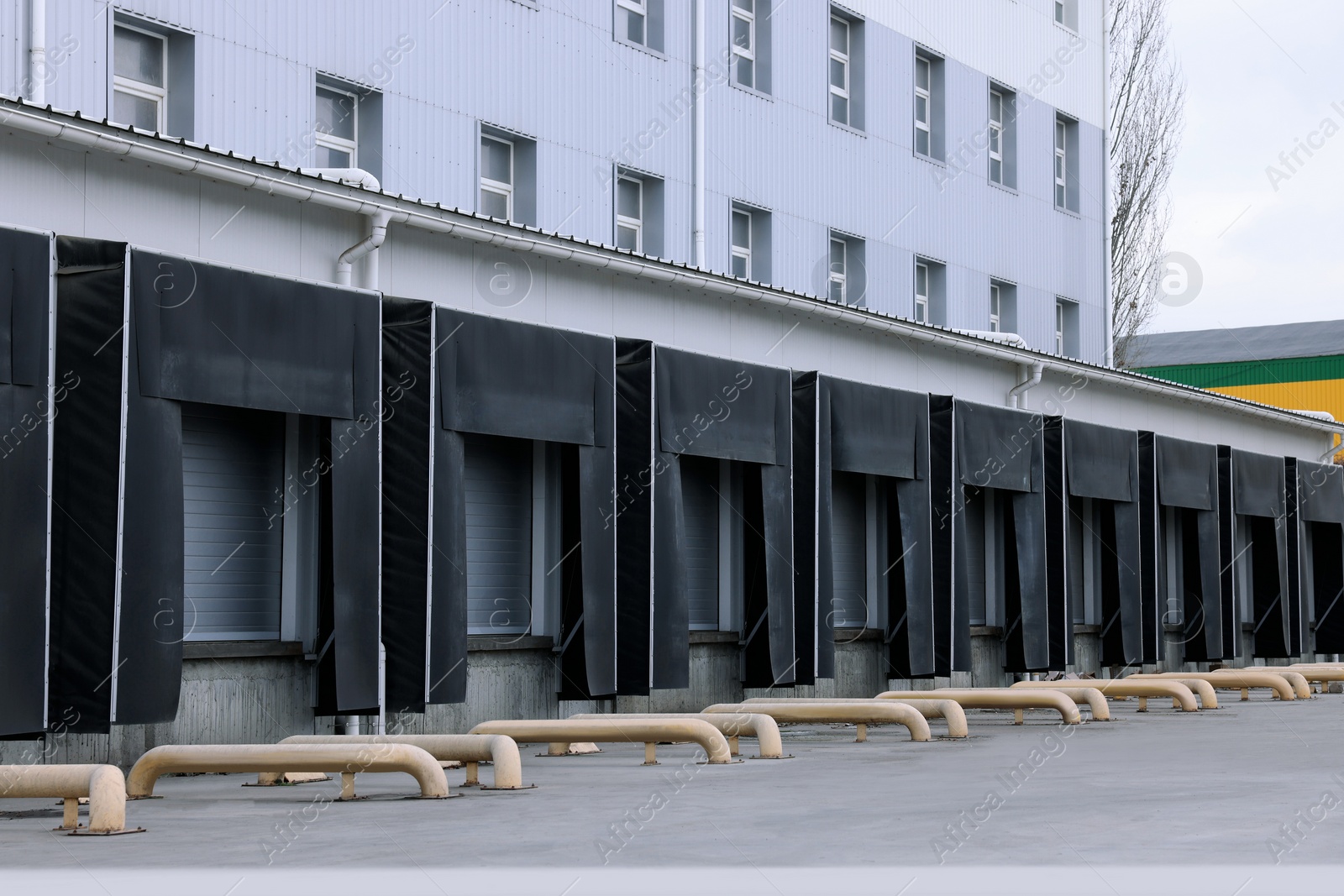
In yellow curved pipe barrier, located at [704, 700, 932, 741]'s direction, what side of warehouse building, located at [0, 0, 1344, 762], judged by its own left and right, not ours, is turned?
front

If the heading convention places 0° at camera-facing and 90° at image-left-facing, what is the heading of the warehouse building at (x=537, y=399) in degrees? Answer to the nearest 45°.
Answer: approximately 315°

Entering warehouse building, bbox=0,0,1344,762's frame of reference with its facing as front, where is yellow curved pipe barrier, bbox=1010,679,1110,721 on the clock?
The yellow curved pipe barrier is roughly at 10 o'clock from the warehouse building.

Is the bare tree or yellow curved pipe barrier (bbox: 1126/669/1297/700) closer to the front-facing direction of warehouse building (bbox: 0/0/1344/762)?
the yellow curved pipe barrier

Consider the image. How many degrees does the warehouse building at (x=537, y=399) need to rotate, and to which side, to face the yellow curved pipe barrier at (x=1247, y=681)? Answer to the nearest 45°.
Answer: approximately 90° to its left

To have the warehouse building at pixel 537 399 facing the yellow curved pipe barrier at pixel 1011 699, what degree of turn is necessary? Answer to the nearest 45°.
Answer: approximately 45° to its left

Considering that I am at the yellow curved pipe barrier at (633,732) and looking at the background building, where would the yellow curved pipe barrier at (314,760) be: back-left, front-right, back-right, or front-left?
back-left

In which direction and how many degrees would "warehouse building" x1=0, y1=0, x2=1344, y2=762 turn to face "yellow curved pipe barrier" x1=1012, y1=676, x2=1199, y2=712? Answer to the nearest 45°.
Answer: approximately 90° to its left

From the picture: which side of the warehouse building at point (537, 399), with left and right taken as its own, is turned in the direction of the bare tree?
left

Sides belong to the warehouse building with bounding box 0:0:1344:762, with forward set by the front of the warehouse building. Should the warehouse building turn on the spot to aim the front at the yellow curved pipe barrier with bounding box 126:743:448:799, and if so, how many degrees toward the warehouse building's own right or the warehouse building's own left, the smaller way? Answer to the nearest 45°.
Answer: approximately 45° to the warehouse building's own right

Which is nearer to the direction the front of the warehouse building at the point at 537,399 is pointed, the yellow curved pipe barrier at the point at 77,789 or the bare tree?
the yellow curved pipe barrier
